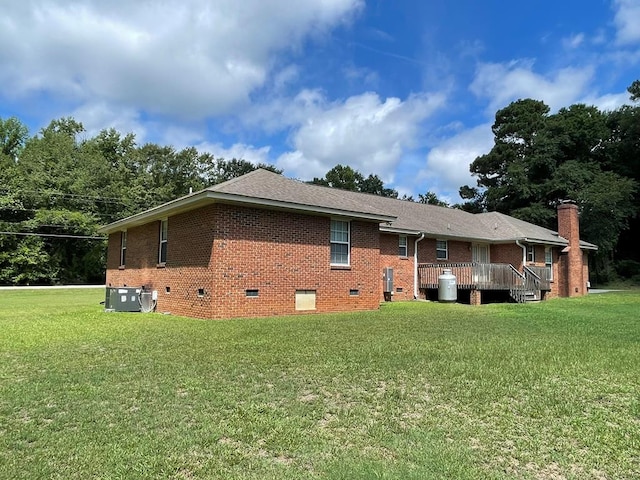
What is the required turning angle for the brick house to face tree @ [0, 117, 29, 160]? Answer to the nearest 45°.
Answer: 0° — it already faces it

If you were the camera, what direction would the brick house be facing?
facing away from the viewer and to the left of the viewer

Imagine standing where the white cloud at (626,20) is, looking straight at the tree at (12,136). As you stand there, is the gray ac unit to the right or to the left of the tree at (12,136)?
left

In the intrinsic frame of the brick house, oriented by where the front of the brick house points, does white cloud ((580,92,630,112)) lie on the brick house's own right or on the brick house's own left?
on the brick house's own right

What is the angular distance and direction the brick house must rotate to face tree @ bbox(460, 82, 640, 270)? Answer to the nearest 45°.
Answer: approximately 90° to its right
